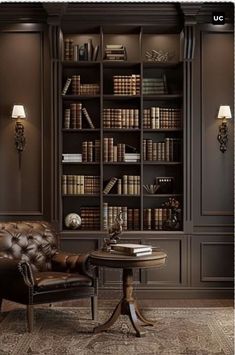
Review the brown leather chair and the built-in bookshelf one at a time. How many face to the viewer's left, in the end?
0

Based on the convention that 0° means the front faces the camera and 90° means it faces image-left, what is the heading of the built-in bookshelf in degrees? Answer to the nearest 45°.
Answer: approximately 0°

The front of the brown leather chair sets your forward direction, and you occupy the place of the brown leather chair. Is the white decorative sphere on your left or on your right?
on your left

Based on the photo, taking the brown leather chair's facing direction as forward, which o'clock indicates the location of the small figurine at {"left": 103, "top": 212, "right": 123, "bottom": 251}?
The small figurine is roughly at 11 o'clock from the brown leather chair.

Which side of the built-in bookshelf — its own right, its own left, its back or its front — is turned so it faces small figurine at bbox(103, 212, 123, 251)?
front

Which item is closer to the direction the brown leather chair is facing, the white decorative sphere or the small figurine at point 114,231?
the small figurine

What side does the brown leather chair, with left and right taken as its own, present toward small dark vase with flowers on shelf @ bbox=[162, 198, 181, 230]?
left

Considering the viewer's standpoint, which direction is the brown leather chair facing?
facing the viewer and to the right of the viewer
